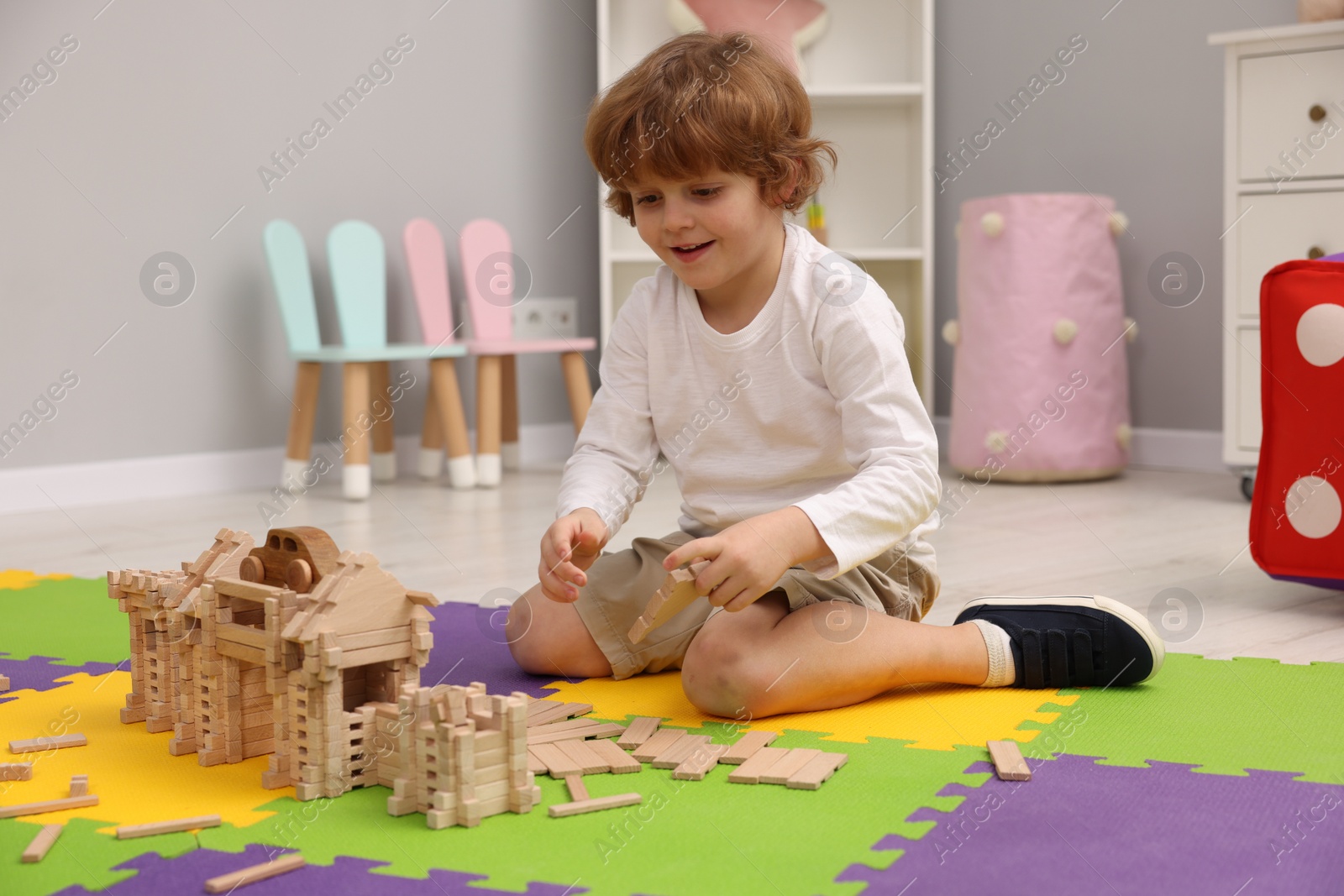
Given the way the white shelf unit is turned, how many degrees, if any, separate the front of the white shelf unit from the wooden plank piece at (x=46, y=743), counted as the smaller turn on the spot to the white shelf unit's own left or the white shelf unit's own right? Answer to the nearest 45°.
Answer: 0° — it already faces it

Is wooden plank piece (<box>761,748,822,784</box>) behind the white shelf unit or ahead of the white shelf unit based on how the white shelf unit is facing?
ahead

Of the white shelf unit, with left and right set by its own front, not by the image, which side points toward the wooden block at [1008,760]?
front

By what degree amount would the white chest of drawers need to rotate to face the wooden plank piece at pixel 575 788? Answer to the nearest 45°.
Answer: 0° — it already faces it

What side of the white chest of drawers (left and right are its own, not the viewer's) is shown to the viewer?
front

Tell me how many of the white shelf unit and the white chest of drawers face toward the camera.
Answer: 2

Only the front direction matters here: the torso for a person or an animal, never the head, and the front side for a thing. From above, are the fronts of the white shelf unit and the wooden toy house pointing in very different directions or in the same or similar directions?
same or similar directions

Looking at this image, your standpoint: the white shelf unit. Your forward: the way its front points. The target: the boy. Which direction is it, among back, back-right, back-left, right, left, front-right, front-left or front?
front

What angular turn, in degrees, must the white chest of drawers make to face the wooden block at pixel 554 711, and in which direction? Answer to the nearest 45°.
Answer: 0° — it already faces it

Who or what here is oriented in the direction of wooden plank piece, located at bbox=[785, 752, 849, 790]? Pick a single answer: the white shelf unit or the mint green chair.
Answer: the white shelf unit

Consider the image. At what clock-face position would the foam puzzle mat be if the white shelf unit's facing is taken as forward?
The foam puzzle mat is roughly at 12 o'clock from the white shelf unit.

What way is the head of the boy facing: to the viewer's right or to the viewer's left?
to the viewer's left

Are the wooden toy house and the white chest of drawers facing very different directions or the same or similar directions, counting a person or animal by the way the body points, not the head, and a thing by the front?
same or similar directions
